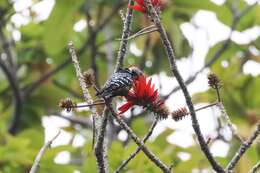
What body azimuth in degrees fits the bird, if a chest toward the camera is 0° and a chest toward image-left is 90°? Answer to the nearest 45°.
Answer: approximately 270°
